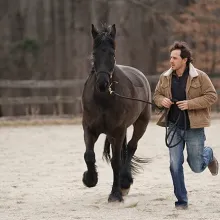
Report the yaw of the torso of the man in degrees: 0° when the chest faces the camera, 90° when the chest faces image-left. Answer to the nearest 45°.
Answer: approximately 45°

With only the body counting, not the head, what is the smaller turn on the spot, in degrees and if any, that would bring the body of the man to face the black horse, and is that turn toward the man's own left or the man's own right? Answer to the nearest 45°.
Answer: approximately 90° to the man's own right
